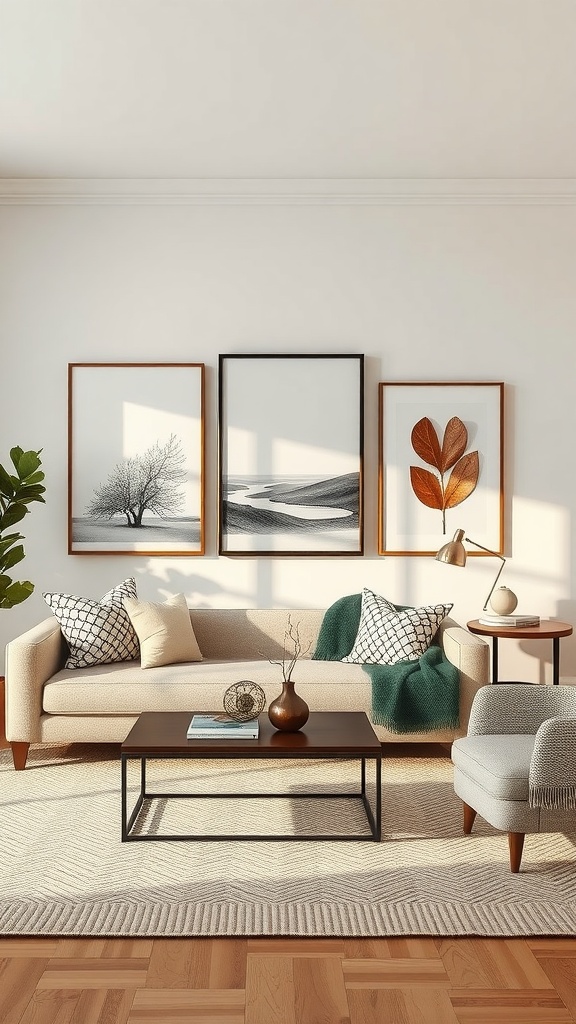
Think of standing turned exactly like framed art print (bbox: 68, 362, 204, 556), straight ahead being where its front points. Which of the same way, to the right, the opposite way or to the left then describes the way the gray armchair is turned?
to the right

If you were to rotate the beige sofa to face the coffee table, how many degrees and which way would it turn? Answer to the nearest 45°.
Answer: approximately 45° to its left

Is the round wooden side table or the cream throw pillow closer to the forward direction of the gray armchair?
the cream throw pillow

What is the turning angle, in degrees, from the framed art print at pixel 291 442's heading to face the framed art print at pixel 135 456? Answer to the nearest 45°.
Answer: approximately 90° to its right

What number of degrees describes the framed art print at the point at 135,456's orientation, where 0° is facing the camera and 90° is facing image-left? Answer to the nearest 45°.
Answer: approximately 0°

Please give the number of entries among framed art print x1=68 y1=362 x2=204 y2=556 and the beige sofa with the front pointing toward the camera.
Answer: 2

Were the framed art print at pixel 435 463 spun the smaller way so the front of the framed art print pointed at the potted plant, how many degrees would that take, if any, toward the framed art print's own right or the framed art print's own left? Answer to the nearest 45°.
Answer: approximately 45° to the framed art print's own right

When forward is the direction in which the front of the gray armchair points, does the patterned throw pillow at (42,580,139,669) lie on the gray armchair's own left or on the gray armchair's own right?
on the gray armchair's own right

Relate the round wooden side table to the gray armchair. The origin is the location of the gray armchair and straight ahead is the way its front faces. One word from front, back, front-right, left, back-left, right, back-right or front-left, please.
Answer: back-right

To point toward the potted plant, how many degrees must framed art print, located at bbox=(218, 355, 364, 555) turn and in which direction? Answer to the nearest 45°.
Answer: approximately 45° to its right

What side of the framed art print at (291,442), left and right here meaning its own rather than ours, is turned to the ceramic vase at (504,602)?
left
